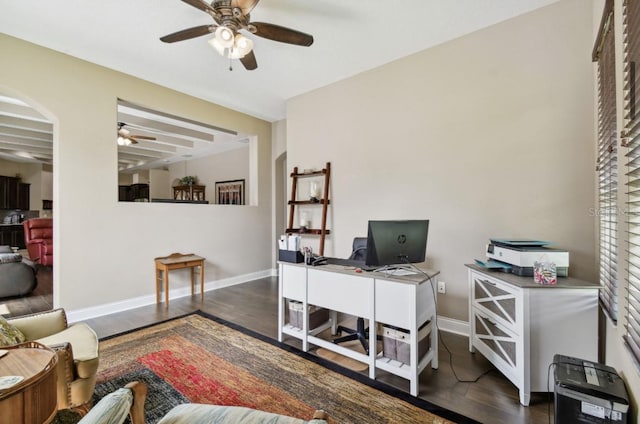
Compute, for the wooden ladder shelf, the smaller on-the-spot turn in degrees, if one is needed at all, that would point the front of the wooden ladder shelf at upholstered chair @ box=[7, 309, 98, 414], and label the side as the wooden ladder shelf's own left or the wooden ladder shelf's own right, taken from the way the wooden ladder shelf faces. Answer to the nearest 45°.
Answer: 0° — it already faces it

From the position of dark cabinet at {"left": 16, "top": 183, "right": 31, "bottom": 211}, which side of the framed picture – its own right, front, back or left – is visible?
right

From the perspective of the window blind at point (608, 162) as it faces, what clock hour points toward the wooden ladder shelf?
The wooden ladder shelf is roughly at 12 o'clock from the window blind.

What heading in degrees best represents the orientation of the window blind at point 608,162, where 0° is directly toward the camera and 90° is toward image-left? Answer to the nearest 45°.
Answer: approximately 90°

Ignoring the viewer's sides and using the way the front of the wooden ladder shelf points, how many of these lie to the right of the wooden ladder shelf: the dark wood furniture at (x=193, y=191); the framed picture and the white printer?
2
